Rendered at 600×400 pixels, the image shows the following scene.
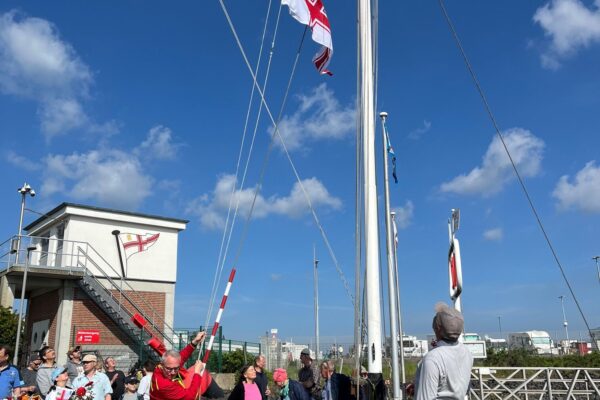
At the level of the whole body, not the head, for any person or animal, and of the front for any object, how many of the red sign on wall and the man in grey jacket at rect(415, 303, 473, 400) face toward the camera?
1

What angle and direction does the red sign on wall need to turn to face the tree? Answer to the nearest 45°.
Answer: approximately 135° to its right

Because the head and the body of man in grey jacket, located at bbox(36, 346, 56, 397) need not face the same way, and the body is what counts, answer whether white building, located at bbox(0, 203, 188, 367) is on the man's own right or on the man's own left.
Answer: on the man's own left

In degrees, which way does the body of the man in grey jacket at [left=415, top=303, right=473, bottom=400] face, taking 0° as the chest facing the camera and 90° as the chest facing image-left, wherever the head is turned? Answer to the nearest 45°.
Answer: approximately 135°

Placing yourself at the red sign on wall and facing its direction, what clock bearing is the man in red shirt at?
The man in red shirt is roughly at 12 o'clock from the red sign on wall.

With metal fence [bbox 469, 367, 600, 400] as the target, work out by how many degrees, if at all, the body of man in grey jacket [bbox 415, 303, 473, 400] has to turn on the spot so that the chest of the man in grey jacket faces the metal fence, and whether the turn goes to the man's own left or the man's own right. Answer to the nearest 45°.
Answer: approximately 45° to the man's own right
